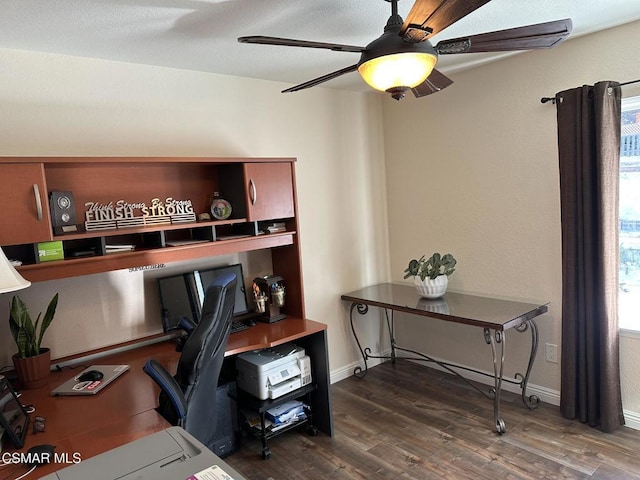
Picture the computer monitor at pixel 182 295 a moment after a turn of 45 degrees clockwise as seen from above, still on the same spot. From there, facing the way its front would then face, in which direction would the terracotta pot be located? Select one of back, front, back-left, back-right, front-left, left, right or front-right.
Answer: front

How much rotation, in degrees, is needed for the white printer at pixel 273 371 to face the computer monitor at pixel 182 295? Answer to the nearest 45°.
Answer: approximately 135° to its right

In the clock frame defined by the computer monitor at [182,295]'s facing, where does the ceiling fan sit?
The ceiling fan is roughly at 11 o'clock from the computer monitor.

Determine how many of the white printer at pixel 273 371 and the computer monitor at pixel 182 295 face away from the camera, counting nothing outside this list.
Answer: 0

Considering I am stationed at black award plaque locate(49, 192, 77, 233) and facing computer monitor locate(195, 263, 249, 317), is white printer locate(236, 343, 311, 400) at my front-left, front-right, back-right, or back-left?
front-right

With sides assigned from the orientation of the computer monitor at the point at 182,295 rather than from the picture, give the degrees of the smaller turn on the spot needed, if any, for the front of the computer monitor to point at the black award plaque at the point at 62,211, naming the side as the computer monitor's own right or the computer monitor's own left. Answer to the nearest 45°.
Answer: approximately 45° to the computer monitor's own right

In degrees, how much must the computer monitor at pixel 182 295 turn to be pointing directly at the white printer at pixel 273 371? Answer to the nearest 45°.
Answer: approximately 45° to its left

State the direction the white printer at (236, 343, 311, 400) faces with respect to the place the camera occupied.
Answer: facing the viewer and to the right of the viewer

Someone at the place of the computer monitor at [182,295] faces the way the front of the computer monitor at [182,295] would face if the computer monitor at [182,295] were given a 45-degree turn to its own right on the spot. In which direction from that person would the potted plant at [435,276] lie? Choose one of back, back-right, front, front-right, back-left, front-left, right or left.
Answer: back-left

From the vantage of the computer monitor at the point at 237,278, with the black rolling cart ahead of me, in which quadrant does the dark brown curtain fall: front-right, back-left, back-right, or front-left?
front-left

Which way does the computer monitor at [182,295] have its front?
toward the camera

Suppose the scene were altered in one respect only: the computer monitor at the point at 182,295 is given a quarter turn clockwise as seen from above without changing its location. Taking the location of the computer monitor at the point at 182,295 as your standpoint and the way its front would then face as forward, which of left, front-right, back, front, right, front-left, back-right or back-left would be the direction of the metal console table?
back

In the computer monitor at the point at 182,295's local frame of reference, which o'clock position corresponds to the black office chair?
The black office chair is roughly at 12 o'clock from the computer monitor.

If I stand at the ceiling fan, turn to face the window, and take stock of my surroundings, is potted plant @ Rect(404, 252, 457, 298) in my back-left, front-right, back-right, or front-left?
front-left
